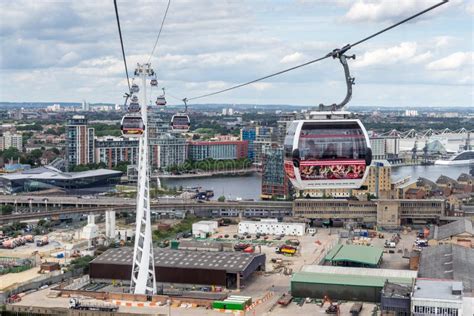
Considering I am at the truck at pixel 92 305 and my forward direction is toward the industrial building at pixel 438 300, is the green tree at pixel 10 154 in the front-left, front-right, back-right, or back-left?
back-left

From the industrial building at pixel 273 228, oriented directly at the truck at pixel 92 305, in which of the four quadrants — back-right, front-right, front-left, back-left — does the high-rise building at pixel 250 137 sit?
back-right

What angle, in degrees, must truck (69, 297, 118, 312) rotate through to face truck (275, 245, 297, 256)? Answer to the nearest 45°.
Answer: approximately 135° to its right

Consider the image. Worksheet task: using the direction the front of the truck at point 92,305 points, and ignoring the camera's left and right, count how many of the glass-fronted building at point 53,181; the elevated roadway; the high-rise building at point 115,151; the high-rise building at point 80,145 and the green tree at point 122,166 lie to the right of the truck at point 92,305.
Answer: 5

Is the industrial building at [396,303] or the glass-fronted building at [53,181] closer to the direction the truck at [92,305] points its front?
the glass-fronted building

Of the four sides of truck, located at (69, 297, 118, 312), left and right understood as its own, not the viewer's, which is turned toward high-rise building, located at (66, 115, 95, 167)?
right

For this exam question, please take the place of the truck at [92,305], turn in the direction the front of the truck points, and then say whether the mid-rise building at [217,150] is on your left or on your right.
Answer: on your right

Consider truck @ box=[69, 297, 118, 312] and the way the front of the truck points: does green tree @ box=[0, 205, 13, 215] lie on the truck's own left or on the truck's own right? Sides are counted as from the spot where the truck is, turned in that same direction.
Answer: on the truck's own right

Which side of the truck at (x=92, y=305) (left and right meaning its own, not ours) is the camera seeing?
left

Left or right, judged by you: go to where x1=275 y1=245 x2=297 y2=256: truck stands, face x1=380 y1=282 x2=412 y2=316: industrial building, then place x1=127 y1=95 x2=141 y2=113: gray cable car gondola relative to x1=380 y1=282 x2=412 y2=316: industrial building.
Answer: right

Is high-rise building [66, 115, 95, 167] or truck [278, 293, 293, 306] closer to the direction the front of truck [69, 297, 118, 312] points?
the high-rise building
